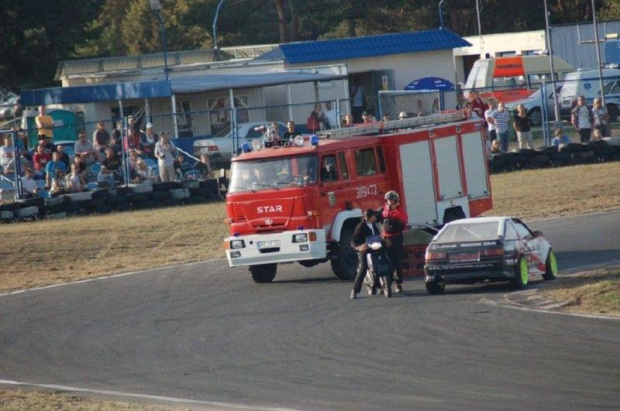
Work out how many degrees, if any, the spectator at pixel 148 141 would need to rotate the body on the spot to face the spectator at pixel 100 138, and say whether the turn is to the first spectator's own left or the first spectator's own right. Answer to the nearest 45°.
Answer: approximately 90° to the first spectator's own right

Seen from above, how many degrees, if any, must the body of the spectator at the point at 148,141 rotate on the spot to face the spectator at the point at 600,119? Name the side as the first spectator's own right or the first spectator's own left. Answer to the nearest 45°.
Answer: approximately 90° to the first spectator's own left

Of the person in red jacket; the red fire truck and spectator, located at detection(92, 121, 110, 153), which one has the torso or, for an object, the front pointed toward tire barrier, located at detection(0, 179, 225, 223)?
the spectator

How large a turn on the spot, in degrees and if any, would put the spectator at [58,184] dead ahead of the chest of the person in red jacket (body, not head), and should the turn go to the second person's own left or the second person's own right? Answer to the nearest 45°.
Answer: approximately 90° to the second person's own right

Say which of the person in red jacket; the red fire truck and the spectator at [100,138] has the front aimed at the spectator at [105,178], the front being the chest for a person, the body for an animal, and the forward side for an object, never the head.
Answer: the spectator at [100,138]

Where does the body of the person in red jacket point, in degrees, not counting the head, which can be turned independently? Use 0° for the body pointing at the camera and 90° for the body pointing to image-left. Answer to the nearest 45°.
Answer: approximately 45°

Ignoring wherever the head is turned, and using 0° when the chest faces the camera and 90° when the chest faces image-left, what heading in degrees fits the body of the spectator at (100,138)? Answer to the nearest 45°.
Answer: approximately 0°
